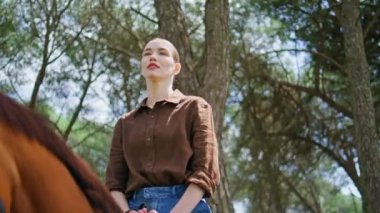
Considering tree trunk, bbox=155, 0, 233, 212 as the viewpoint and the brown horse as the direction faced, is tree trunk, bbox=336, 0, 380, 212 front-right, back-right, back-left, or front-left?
back-left

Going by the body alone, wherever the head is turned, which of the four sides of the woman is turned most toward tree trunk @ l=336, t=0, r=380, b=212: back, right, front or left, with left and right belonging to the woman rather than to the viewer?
back

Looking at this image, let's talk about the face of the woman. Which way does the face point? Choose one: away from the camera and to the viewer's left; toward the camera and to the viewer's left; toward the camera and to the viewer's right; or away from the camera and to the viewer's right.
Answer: toward the camera and to the viewer's left

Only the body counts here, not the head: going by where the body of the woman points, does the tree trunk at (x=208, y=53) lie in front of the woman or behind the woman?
behind

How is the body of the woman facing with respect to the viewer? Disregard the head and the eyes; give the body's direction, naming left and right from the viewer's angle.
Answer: facing the viewer and to the left of the viewer
